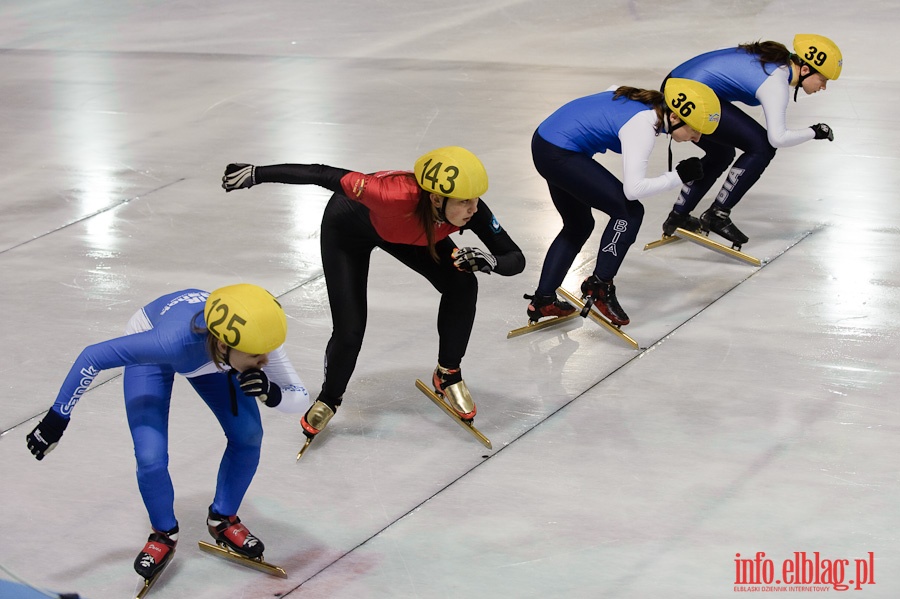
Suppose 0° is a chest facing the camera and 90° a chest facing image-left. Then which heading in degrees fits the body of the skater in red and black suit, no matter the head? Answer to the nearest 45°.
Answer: approximately 315°

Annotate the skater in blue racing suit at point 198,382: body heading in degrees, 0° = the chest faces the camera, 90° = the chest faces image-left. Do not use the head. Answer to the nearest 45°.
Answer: approximately 315°

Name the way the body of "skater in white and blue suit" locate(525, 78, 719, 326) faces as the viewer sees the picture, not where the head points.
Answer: to the viewer's right

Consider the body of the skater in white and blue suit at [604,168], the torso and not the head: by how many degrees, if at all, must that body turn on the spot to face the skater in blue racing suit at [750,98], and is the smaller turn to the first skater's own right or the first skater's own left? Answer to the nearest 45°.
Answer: approximately 45° to the first skater's own left

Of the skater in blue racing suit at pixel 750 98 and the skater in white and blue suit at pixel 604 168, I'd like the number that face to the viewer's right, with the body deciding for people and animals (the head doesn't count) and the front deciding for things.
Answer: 2

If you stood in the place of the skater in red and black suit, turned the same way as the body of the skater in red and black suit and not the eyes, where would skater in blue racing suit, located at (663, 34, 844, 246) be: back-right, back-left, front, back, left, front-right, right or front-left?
left

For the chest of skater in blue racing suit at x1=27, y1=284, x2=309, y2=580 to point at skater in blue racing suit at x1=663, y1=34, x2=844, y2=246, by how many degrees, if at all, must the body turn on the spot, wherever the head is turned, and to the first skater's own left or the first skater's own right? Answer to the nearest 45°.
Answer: approximately 90° to the first skater's own left

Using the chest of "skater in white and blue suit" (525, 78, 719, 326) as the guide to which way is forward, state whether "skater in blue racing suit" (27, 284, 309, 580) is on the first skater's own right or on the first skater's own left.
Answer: on the first skater's own right

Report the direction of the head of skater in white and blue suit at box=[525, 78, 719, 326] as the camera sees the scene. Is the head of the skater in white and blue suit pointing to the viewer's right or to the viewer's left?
to the viewer's right

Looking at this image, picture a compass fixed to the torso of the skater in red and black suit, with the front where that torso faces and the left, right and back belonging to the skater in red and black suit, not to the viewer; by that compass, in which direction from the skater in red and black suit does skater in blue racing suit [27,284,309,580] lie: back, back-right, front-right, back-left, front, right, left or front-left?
right

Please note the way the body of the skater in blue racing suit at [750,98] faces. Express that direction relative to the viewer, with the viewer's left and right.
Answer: facing to the right of the viewer

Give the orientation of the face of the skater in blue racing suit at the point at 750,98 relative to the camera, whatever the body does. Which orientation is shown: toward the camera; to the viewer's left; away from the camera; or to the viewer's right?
to the viewer's right
